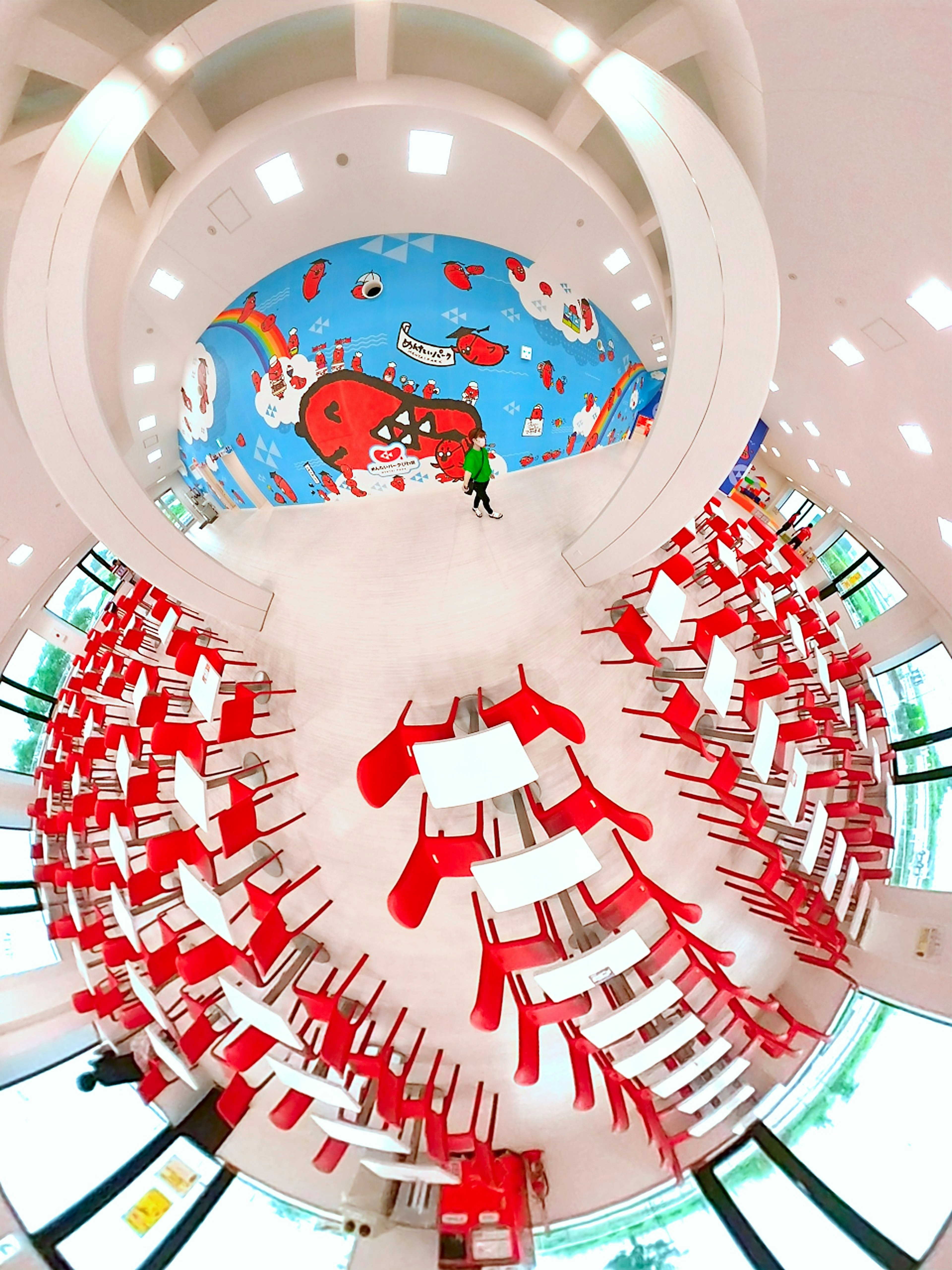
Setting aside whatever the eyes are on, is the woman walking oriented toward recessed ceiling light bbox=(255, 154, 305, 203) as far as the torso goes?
no

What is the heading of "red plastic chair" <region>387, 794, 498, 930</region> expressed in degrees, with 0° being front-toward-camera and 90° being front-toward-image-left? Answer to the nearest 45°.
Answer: approximately 270°

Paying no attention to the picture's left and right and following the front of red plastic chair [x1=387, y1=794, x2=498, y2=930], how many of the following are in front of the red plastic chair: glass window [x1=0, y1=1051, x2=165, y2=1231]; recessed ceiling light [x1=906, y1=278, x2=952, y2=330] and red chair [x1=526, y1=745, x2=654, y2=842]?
2

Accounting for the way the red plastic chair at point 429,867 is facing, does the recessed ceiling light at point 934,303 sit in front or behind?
in front

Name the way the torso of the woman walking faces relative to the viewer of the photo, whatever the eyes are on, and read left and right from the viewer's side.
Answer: facing the viewer and to the right of the viewer

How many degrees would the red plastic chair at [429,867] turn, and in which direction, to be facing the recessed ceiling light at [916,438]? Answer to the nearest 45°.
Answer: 0° — it already faces it

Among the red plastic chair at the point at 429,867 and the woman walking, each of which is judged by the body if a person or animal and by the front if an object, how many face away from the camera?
0

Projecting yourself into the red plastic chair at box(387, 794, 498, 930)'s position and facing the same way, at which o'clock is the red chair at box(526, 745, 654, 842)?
The red chair is roughly at 12 o'clock from the red plastic chair.

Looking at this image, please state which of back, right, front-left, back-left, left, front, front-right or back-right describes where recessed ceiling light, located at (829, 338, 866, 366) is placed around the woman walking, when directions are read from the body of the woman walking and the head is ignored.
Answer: front-left
